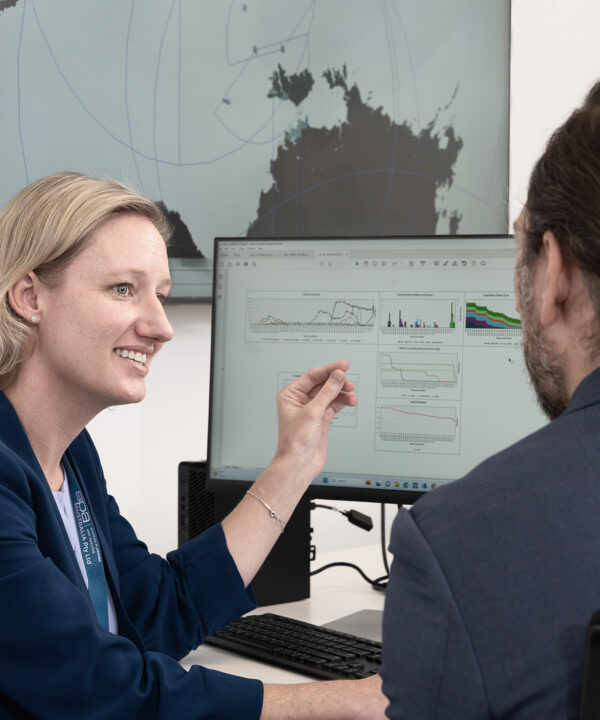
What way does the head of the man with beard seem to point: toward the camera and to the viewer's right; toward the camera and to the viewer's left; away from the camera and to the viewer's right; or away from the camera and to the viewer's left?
away from the camera and to the viewer's left

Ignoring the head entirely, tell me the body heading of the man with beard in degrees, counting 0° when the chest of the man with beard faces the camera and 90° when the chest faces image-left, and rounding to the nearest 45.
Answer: approximately 135°

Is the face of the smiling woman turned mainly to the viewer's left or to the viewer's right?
to the viewer's right

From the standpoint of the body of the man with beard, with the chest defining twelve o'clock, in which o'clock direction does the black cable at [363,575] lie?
The black cable is roughly at 11 o'clock from the man with beard.
